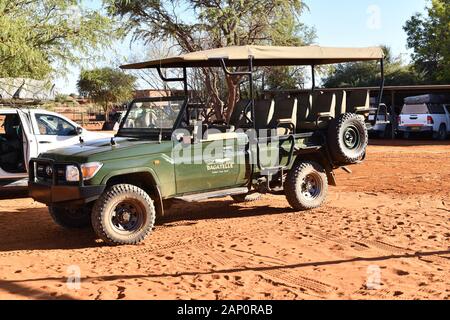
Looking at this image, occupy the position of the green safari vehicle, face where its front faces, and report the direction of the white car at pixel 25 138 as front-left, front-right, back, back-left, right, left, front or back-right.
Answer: right

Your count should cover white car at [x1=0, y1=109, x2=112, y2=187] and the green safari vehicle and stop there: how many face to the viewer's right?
1

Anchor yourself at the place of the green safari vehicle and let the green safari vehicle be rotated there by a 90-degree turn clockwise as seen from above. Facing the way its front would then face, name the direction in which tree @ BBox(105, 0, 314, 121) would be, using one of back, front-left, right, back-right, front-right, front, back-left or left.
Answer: front-right

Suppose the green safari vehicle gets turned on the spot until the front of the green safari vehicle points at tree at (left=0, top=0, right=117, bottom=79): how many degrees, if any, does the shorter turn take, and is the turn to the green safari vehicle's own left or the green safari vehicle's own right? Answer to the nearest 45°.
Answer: approximately 90° to the green safari vehicle's own right

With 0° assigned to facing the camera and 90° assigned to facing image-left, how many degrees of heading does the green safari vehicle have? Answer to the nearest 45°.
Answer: approximately 45°

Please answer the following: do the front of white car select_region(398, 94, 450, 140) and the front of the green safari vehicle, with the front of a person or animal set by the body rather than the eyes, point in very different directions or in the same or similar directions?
very different directions

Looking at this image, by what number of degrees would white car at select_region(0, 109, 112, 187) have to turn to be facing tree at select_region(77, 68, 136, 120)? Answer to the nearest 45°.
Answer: approximately 90° to its left

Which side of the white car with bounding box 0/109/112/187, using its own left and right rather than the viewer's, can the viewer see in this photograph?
right

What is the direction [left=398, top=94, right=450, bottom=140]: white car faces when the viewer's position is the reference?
facing away from the viewer and to the right of the viewer

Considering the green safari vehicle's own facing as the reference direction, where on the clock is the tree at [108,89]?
The tree is roughly at 4 o'clock from the green safari vehicle.
